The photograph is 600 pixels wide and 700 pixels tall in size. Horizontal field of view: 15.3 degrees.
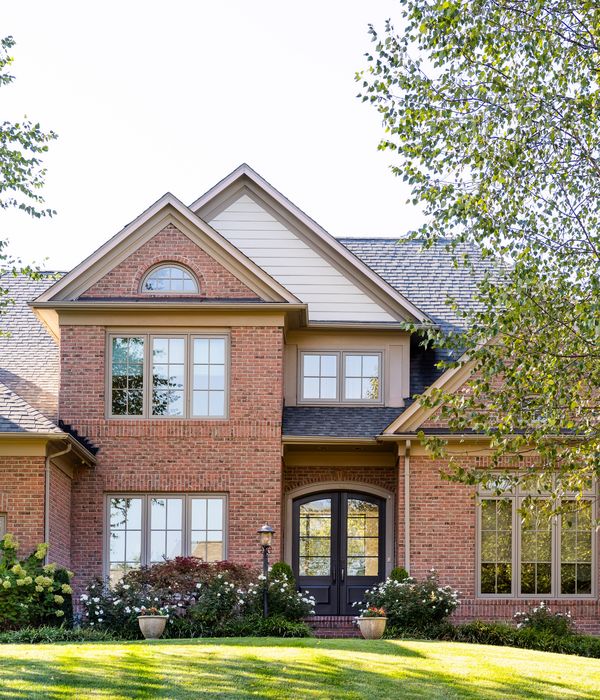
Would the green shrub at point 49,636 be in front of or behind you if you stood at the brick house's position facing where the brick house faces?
in front

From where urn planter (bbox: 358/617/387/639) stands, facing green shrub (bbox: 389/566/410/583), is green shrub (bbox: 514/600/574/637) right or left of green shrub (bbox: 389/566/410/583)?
right

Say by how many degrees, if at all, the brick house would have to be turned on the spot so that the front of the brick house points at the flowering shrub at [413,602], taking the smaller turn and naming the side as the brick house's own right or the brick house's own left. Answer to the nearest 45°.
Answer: approximately 45° to the brick house's own left

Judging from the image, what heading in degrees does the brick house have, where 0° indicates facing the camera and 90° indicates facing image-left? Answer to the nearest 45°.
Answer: approximately 0°

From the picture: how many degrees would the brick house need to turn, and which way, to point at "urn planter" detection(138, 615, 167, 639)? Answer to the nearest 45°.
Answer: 0° — it already faces it
